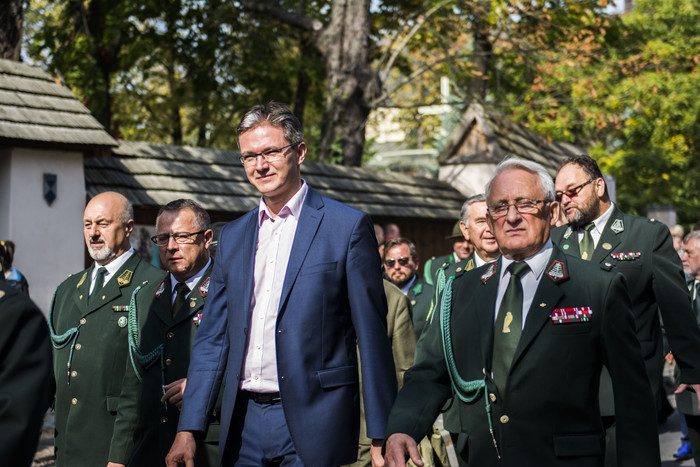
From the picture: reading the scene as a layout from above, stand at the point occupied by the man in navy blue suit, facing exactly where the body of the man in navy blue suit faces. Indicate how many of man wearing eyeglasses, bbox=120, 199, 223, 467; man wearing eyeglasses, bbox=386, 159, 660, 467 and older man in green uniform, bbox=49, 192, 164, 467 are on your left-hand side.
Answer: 1

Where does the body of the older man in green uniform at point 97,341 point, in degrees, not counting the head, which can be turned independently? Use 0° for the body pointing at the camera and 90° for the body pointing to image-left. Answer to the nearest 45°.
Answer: approximately 45°

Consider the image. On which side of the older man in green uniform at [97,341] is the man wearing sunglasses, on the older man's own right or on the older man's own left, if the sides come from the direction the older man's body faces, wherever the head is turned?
on the older man's own left

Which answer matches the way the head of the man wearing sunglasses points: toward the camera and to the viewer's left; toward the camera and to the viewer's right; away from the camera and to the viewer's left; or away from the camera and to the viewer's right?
toward the camera and to the viewer's left

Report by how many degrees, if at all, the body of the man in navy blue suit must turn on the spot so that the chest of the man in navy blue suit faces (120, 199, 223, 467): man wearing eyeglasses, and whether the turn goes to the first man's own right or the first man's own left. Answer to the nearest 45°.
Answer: approximately 90° to the first man's own right

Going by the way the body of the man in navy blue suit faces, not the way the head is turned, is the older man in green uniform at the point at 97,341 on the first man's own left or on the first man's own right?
on the first man's own right

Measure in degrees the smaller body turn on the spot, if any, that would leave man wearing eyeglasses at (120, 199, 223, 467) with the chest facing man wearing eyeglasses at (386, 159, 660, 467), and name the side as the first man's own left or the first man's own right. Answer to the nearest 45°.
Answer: approximately 90° to the first man's own left

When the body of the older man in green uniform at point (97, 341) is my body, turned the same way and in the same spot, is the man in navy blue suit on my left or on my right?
on my left

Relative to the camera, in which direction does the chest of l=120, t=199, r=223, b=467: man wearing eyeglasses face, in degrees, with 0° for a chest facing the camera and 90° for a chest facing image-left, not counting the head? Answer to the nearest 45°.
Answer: approximately 45°

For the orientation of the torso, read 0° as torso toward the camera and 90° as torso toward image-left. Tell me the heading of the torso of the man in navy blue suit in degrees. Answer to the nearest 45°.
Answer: approximately 45°

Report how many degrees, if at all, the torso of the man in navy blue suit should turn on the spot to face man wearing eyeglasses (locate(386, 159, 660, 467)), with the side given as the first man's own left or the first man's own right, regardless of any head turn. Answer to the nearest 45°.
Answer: approximately 90° to the first man's own left

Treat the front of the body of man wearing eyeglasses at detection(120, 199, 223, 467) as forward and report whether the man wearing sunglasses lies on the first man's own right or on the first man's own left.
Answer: on the first man's own left
